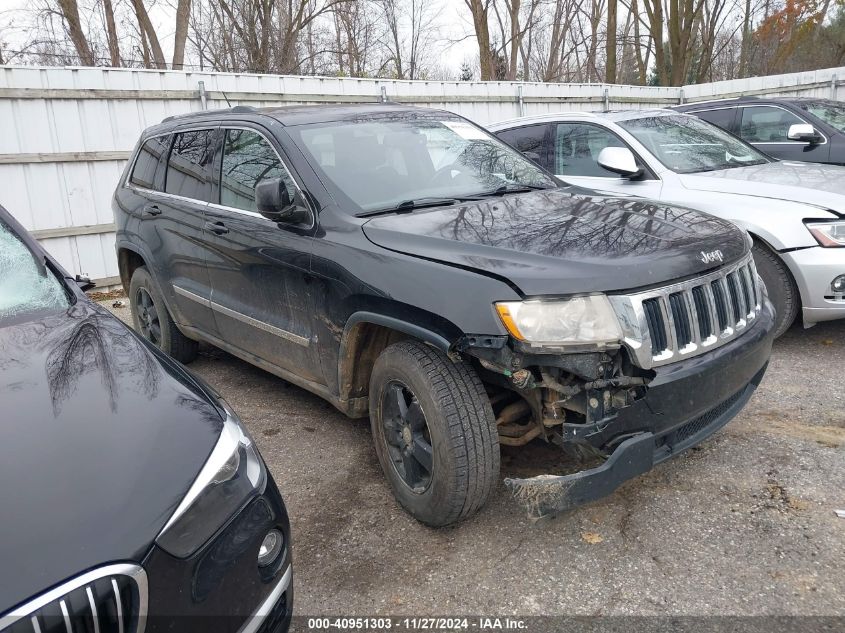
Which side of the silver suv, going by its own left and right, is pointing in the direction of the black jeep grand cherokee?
right

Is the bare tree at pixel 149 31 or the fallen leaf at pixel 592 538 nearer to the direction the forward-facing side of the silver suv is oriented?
the fallen leaf

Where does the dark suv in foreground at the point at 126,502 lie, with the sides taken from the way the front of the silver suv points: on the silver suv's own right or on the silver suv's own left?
on the silver suv's own right

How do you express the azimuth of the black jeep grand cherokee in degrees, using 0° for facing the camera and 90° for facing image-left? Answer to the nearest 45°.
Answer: approximately 315°

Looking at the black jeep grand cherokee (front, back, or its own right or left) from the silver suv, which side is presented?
left

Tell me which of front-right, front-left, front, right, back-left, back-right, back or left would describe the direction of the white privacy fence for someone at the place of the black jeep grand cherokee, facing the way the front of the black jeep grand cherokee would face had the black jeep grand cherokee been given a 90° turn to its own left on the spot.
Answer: left

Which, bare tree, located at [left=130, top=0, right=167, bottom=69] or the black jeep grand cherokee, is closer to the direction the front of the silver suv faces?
the black jeep grand cherokee

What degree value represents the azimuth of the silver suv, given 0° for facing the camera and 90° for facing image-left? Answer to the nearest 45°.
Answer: approximately 315°

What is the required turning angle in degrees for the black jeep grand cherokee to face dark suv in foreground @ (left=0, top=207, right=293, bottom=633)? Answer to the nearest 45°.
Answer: approximately 90° to its right
